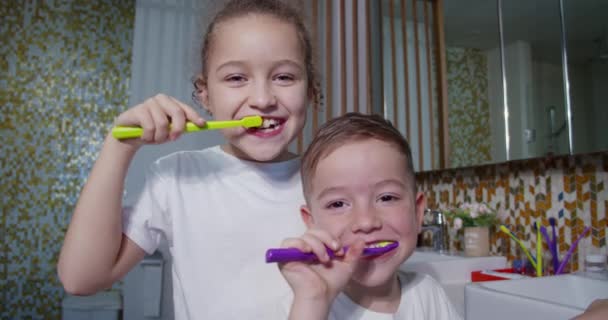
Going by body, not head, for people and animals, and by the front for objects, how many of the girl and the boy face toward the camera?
2

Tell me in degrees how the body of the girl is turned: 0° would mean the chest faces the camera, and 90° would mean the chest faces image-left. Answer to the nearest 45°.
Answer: approximately 0°

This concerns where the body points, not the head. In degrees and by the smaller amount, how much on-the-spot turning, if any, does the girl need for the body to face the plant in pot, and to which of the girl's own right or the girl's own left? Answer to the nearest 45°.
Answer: approximately 135° to the girl's own left

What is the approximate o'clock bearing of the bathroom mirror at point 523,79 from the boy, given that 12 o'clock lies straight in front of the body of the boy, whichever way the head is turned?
The bathroom mirror is roughly at 7 o'clock from the boy.

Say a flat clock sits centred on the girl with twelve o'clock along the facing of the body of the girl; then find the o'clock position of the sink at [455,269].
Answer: The sink is roughly at 8 o'clock from the girl.
